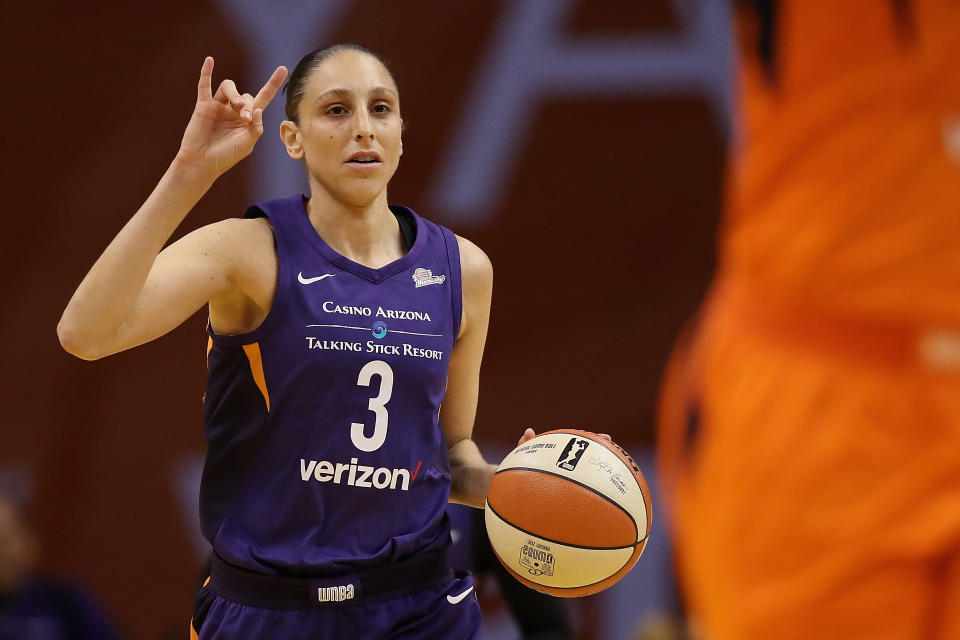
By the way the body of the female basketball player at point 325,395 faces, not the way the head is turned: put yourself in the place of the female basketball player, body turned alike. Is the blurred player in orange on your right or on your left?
on your left

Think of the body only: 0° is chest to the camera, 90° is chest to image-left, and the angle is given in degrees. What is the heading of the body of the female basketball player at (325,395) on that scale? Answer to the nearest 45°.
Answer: approximately 0°
